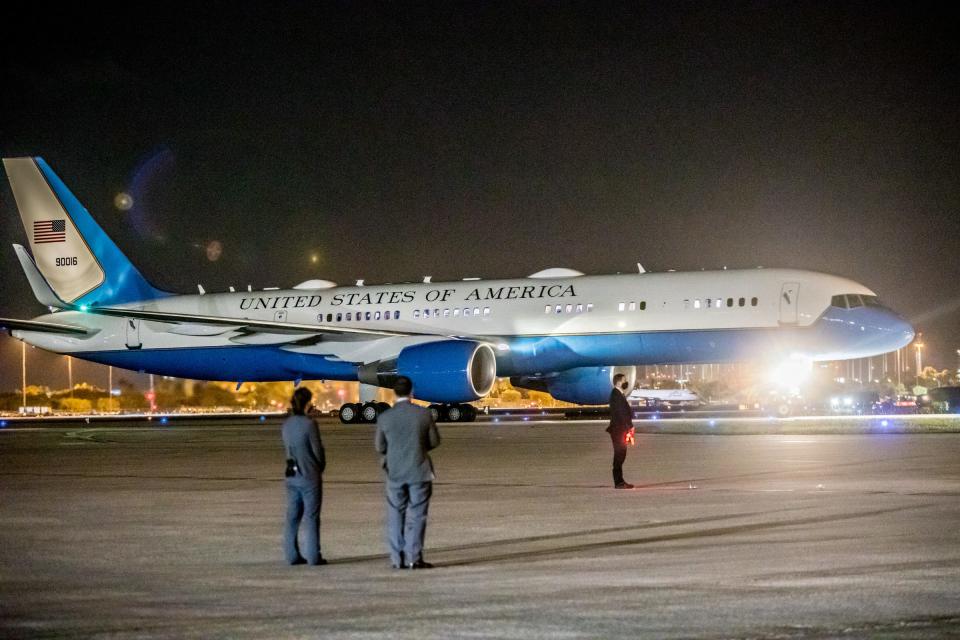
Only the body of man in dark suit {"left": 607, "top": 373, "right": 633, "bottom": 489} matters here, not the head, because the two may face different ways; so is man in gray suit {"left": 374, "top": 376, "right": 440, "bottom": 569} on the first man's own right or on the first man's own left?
on the first man's own right

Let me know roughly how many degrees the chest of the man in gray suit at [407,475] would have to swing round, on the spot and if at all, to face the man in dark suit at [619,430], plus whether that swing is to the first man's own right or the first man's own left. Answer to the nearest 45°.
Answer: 0° — they already face them

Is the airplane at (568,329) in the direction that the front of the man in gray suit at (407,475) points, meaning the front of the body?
yes

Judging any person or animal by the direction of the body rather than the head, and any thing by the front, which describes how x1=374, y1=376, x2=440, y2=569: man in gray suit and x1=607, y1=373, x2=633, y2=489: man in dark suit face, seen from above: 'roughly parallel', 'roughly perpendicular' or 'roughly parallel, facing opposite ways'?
roughly perpendicular

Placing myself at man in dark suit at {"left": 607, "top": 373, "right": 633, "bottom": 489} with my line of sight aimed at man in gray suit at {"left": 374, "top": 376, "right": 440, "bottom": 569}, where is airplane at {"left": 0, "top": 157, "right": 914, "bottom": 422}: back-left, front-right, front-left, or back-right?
back-right

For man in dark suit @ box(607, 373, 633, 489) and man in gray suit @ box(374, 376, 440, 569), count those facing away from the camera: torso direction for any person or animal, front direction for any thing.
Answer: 1

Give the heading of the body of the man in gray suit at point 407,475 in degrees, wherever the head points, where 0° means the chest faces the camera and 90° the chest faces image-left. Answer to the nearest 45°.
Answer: approximately 180°

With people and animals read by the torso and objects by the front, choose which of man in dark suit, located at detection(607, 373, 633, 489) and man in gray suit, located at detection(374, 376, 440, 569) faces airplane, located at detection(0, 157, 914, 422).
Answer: man in gray suit, located at detection(374, 376, 440, 569)

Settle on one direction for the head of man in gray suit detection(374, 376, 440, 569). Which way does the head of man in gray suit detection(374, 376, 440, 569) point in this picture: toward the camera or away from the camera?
away from the camera
